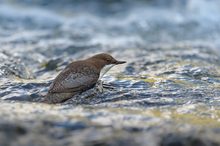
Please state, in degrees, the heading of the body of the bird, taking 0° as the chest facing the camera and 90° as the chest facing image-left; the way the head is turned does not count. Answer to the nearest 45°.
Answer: approximately 270°
